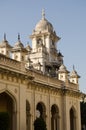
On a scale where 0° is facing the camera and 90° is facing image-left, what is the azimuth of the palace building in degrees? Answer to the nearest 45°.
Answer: approximately 315°
